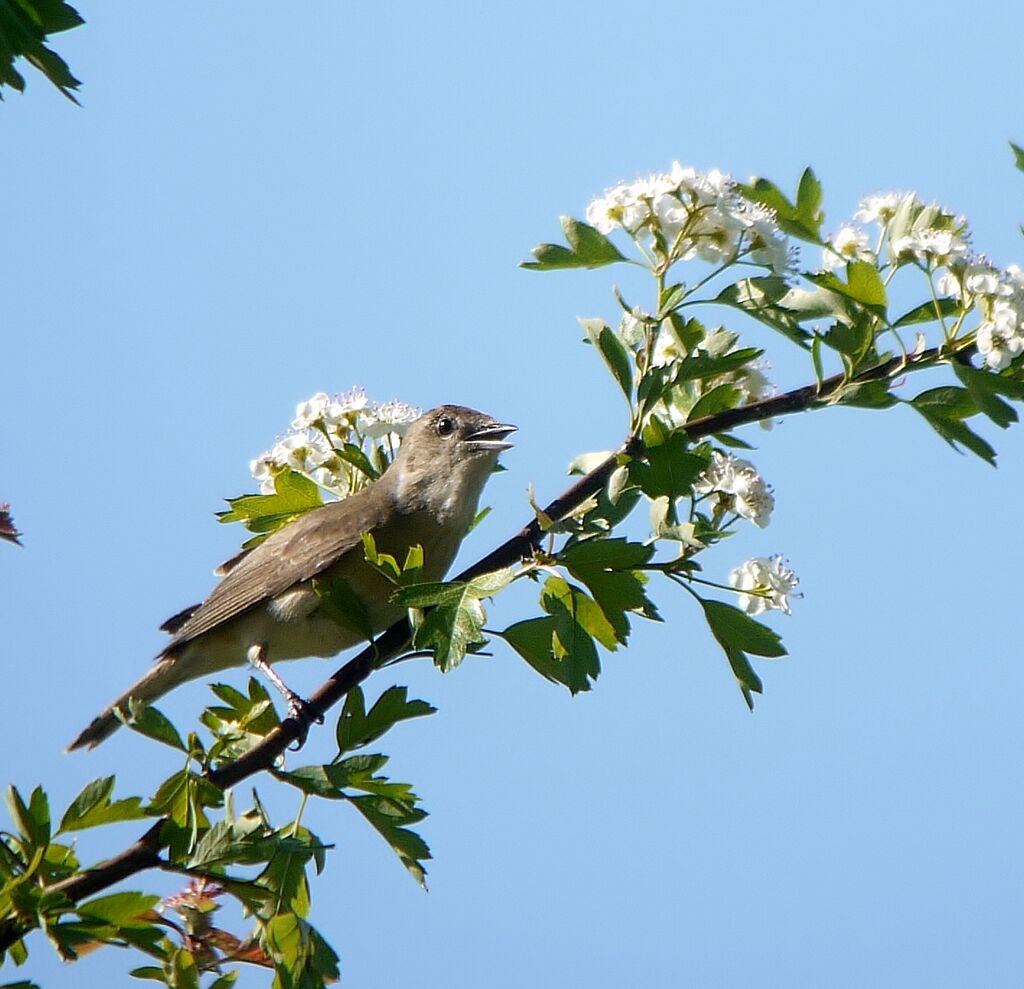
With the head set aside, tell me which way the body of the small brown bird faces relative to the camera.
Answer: to the viewer's right
